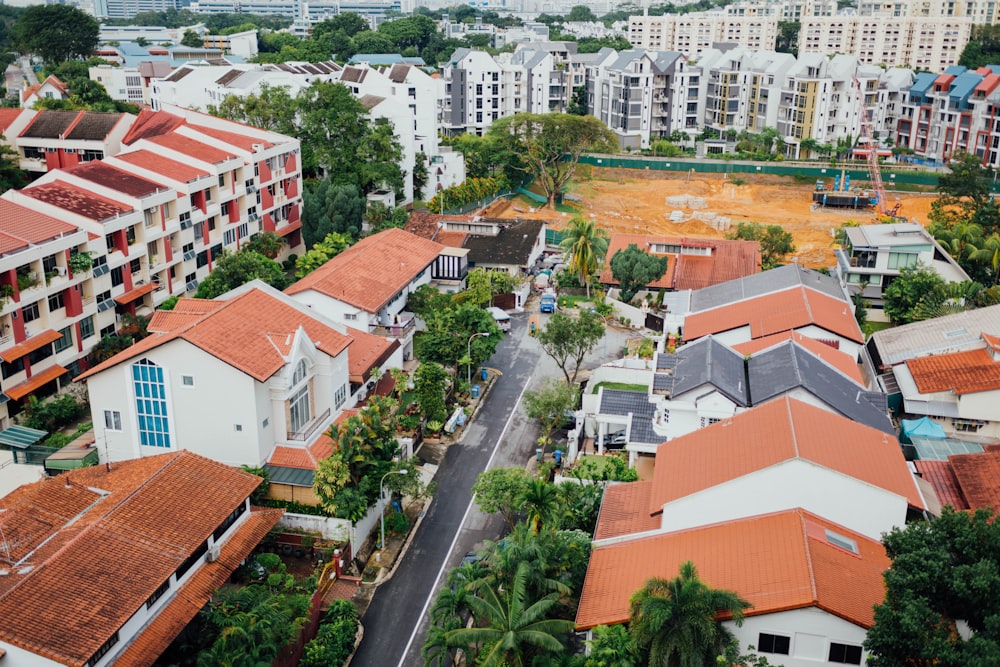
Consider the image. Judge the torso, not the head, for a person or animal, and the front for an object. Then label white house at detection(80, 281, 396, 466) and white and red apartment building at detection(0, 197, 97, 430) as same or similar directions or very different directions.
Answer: same or similar directions

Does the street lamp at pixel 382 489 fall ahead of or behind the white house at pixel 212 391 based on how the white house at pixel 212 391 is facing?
ahead

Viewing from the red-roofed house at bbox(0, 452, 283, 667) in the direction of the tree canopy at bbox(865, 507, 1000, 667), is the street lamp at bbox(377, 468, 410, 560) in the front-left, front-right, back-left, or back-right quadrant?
front-left

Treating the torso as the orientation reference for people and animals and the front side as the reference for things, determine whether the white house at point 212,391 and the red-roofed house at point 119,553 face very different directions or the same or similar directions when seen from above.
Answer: same or similar directions

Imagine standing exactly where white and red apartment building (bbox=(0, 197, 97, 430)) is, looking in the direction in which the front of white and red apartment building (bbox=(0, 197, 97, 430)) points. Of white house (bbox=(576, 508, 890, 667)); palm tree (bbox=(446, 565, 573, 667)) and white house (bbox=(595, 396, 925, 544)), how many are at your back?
0

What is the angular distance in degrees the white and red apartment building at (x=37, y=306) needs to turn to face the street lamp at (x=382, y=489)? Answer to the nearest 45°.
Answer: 0° — it already faces it

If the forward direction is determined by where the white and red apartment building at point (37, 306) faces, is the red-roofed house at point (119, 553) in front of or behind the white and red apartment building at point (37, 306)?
in front

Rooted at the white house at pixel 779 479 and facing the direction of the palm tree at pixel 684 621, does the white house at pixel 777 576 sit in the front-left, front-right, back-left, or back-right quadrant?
front-left

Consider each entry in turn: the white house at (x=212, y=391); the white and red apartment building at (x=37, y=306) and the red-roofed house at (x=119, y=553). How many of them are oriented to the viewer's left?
0

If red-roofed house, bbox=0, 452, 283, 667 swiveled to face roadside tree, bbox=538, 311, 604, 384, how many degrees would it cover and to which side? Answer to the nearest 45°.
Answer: approximately 90° to its left

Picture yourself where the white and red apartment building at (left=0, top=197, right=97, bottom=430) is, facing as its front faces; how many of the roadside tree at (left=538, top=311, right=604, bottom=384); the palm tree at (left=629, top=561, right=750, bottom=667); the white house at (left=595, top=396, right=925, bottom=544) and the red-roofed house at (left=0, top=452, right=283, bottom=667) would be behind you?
0

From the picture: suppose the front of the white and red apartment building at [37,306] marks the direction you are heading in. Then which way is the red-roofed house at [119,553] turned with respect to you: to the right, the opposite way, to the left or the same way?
the same way

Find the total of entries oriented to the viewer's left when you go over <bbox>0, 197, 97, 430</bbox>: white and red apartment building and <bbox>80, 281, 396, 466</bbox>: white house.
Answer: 0

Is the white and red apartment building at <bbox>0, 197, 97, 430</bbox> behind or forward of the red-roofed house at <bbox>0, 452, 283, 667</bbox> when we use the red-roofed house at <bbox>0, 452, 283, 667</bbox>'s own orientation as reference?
behind

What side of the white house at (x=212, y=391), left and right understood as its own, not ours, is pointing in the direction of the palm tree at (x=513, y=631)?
front

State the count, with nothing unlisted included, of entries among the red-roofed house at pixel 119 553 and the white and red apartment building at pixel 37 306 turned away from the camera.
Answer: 0

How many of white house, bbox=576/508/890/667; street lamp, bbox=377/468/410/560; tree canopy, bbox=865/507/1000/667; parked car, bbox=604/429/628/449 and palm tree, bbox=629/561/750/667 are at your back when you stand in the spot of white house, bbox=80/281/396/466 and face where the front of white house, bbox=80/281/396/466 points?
0

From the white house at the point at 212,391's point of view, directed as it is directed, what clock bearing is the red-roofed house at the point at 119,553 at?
The red-roofed house is roughly at 2 o'clock from the white house.

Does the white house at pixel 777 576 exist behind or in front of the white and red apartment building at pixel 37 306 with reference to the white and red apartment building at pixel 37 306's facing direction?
in front

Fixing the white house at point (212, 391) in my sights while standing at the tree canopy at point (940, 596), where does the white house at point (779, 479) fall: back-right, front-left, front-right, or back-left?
front-right

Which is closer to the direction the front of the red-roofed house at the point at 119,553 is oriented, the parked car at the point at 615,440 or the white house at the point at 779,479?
the white house

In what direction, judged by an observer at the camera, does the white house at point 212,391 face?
facing the viewer and to the right of the viewer
